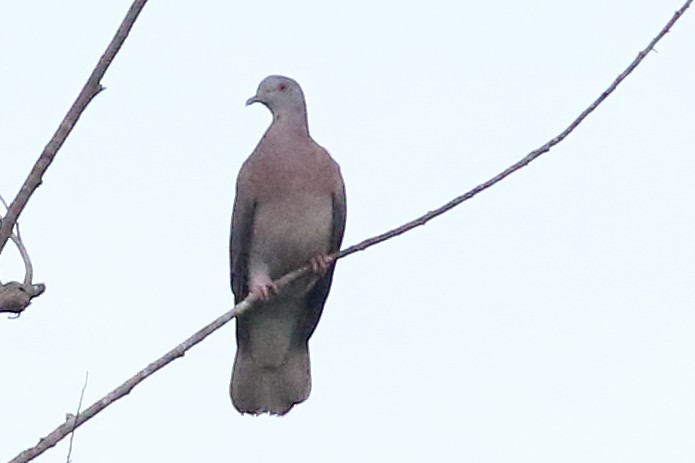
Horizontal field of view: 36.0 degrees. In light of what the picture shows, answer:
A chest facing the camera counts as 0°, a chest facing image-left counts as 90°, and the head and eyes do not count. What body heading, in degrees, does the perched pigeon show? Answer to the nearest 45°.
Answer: approximately 0°
